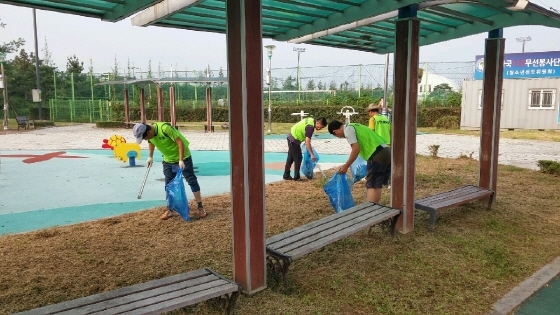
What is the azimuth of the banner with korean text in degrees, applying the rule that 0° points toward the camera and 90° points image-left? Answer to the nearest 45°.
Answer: approximately 0°

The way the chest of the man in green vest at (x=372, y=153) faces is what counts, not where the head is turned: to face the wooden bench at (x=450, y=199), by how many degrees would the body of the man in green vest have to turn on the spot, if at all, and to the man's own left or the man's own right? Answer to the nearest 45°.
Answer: approximately 180°

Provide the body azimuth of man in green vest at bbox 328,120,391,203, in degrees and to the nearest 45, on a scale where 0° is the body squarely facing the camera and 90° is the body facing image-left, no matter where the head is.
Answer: approximately 90°

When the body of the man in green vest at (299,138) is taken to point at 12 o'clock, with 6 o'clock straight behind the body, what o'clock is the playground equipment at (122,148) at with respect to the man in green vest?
The playground equipment is roughly at 7 o'clock from the man in green vest.

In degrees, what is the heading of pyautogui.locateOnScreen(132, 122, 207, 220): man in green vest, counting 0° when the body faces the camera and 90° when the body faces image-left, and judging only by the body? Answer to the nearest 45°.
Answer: approximately 45°

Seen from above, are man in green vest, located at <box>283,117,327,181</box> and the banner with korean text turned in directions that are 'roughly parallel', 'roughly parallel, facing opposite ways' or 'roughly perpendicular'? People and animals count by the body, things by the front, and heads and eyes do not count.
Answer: roughly perpendicular

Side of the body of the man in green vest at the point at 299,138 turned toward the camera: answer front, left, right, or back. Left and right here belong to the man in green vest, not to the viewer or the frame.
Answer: right

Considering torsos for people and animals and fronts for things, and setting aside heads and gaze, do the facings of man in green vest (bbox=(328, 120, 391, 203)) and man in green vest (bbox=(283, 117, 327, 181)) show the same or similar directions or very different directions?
very different directions
